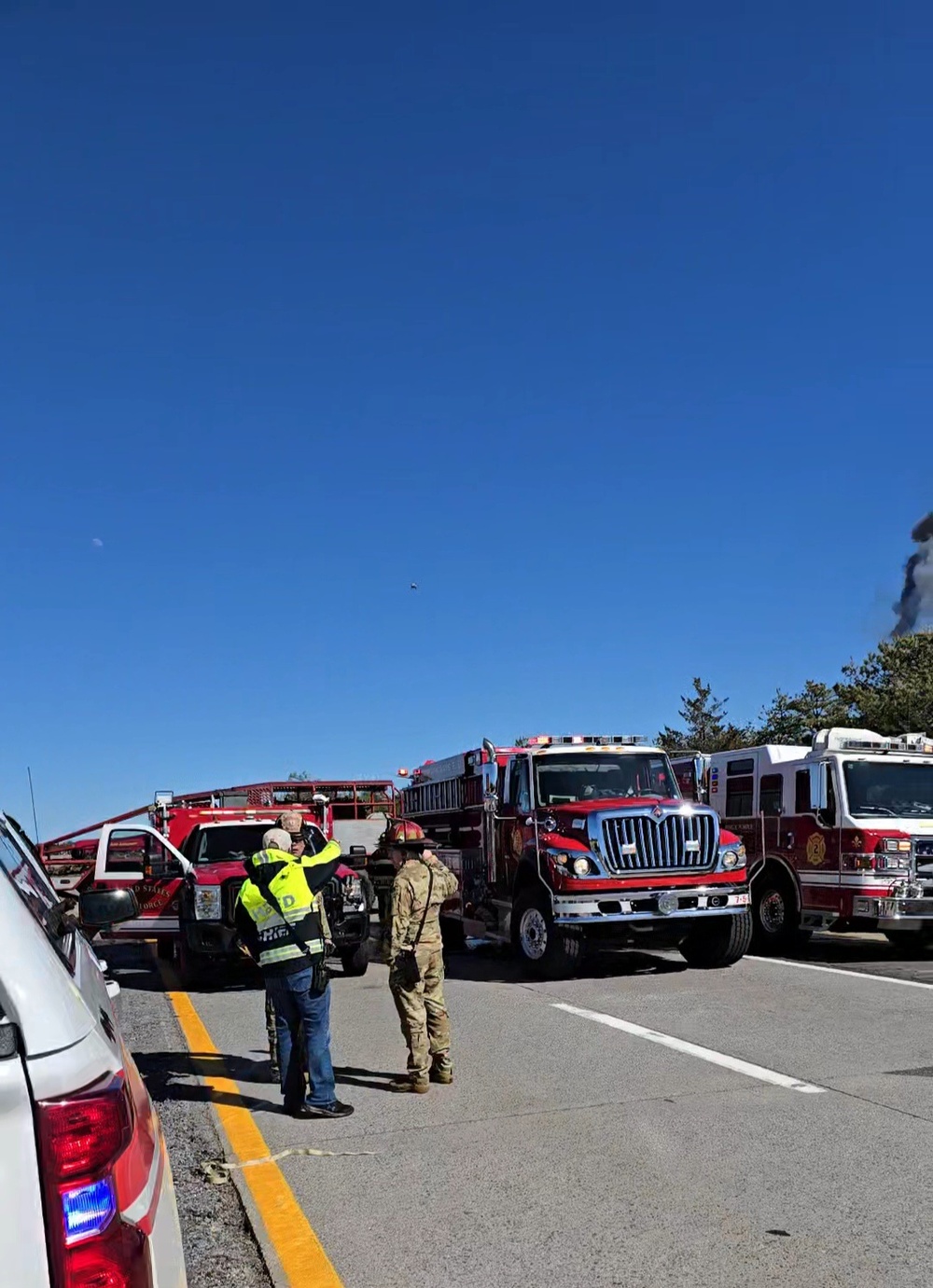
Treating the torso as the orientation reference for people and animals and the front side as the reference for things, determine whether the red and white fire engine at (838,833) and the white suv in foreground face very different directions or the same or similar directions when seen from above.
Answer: very different directions

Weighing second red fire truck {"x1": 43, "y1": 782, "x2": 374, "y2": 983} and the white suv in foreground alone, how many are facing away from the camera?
1

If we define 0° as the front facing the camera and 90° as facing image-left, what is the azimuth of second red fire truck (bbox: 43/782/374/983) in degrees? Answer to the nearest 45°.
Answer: approximately 315°

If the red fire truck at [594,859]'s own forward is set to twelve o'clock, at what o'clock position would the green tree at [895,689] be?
The green tree is roughly at 8 o'clock from the red fire truck.

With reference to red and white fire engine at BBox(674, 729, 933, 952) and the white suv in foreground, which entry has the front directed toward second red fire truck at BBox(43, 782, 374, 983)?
the white suv in foreground

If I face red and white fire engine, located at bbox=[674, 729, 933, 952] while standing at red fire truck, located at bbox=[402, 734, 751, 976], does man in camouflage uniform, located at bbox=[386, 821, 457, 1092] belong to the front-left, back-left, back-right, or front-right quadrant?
back-right

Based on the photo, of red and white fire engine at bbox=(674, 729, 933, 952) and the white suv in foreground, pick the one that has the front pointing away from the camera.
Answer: the white suv in foreground

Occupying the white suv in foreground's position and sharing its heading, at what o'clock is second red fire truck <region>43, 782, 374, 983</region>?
The second red fire truck is roughly at 12 o'clock from the white suv in foreground.

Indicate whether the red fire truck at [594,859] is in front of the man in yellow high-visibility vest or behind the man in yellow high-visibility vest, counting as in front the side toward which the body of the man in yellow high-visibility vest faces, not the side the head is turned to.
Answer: in front

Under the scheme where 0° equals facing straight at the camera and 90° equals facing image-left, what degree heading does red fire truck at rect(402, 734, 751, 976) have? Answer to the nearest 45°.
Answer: approximately 315°

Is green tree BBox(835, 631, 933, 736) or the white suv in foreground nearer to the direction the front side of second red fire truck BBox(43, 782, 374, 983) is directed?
the white suv in foreground

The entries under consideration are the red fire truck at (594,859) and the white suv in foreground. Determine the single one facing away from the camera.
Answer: the white suv in foreground

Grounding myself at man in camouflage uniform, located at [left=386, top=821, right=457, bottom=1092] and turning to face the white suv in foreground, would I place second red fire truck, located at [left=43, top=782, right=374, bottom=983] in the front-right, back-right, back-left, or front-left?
back-right

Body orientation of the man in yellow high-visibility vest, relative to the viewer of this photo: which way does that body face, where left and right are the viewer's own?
facing away from the viewer and to the right of the viewer

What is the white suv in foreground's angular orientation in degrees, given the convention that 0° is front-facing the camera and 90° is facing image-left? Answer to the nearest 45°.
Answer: approximately 180°

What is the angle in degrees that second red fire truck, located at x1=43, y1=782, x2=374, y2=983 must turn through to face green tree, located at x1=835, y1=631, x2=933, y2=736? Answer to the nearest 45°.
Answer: approximately 90° to its left

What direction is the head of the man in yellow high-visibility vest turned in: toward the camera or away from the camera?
away from the camera
